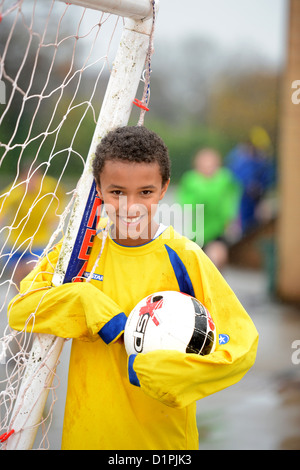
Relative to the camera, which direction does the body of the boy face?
toward the camera

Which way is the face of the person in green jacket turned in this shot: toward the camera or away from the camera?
toward the camera

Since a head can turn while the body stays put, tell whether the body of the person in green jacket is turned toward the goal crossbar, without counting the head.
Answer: yes

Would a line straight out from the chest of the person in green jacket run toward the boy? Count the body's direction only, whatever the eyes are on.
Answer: yes

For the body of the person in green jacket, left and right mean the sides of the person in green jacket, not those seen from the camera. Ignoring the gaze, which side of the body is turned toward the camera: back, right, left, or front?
front

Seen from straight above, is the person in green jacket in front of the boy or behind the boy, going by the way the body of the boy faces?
behind

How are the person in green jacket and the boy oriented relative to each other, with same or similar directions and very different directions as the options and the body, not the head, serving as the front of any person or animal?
same or similar directions

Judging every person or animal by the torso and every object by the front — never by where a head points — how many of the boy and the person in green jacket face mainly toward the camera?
2
